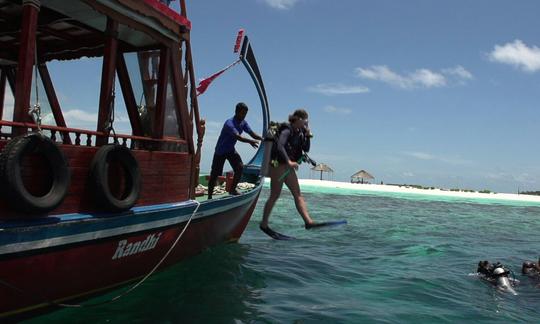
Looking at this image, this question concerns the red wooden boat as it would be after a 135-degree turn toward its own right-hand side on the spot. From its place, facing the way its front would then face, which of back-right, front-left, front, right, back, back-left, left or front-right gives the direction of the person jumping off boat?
left

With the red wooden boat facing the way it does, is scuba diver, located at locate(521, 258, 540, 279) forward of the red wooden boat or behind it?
forward

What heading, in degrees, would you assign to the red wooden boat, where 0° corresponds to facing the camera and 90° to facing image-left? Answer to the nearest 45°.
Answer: approximately 225°

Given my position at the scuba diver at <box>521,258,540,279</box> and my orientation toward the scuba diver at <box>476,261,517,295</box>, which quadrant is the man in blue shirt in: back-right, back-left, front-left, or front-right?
front-right

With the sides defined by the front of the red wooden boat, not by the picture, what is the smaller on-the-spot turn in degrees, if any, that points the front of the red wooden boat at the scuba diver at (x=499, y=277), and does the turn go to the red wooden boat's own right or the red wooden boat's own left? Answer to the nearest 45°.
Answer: approximately 45° to the red wooden boat's own right
